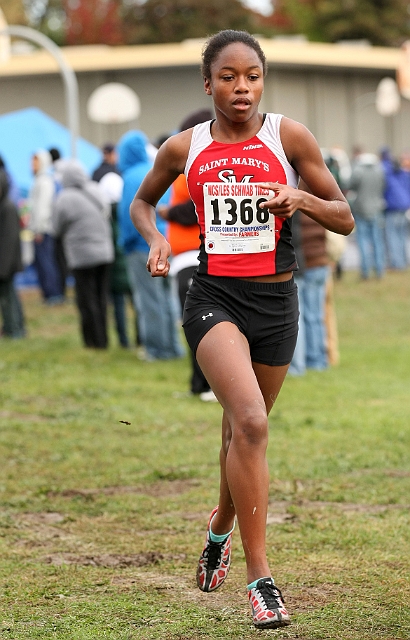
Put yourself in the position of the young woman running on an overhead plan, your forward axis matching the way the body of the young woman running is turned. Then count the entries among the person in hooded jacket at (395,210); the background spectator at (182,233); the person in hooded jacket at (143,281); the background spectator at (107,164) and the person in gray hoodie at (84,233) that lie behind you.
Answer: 5

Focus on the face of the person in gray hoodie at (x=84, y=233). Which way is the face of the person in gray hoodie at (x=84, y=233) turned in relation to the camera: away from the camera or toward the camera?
away from the camera

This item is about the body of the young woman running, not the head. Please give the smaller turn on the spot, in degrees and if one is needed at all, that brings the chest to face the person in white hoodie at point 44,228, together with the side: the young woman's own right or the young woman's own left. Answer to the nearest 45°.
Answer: approximately 180°

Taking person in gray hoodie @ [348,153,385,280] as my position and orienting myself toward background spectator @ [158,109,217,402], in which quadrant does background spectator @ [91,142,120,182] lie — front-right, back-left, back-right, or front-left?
front-right

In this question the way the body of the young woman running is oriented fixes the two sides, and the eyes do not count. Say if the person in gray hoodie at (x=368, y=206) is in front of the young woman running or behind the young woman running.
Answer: behind

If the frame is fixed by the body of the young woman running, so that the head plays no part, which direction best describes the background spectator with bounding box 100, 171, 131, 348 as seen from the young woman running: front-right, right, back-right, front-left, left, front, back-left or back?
back

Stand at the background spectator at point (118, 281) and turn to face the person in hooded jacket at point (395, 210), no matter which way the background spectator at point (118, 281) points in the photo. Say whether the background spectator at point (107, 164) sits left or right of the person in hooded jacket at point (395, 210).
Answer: left

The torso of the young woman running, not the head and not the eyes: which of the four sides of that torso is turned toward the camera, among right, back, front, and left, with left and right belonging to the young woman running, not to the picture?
front

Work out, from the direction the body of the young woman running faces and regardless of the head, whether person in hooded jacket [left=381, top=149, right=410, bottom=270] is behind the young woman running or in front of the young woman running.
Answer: behind

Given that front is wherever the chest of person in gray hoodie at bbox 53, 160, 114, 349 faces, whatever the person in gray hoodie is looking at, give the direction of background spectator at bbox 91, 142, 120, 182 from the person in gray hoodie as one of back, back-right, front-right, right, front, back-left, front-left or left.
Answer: front-right

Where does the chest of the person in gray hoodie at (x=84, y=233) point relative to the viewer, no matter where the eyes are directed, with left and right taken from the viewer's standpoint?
facing away from the viewer and to the left of the viewer

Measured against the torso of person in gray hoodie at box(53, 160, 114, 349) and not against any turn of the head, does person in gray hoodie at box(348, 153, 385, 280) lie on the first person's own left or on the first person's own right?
on the first person's own right

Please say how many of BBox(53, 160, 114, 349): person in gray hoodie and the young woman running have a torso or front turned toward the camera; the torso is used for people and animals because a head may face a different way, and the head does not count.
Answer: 1

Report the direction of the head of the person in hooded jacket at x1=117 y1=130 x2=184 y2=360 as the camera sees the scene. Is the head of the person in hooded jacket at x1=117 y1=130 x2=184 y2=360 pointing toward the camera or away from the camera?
away from the camera

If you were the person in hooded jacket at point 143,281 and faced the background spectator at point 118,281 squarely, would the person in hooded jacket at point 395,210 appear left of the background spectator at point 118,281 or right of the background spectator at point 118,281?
right
